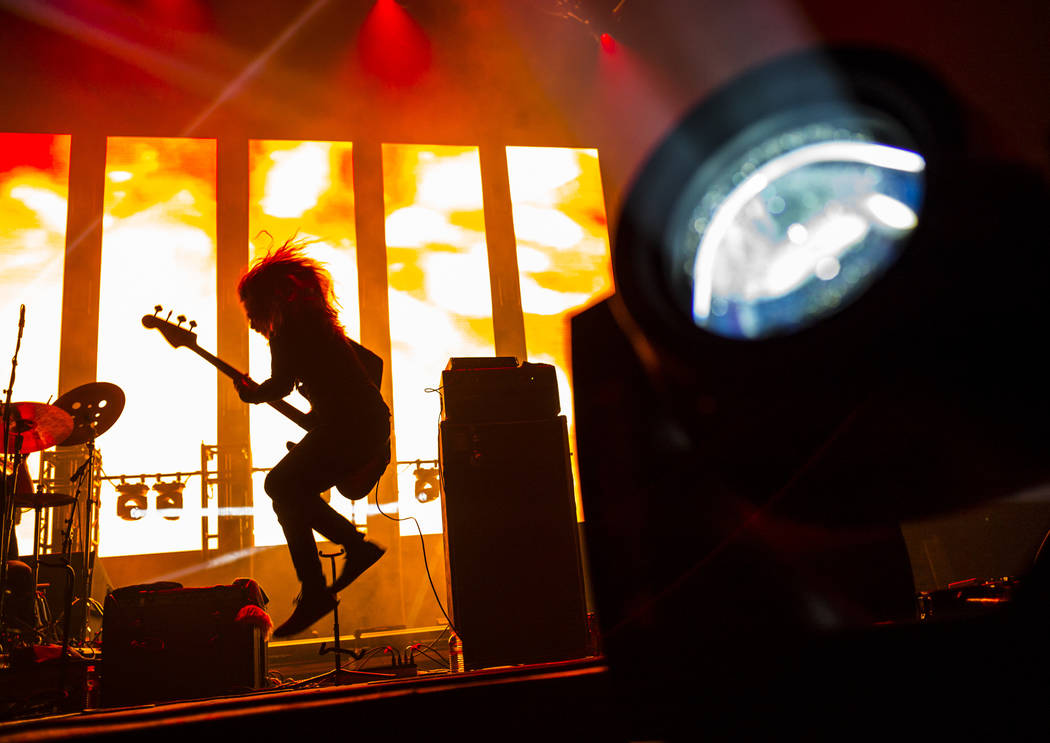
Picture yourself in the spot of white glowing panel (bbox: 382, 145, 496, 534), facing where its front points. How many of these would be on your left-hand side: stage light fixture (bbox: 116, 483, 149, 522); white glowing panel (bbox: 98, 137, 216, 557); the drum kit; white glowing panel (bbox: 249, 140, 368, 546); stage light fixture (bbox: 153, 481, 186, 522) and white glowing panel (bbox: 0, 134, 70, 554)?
0

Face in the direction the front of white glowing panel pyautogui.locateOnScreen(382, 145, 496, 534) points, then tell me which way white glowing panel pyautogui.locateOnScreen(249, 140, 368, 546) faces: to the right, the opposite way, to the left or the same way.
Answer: the same way

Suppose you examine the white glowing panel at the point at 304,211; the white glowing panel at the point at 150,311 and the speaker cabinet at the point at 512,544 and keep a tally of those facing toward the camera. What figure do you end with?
3

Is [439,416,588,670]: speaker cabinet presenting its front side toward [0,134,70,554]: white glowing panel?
no

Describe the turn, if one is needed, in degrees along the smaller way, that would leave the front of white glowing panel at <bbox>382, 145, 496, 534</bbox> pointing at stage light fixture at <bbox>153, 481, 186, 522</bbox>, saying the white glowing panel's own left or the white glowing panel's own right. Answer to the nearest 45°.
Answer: approximately 90° to the white glowing panel's own right

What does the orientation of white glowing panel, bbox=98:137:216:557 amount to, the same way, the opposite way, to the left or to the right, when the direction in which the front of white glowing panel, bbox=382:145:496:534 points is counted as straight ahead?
the same way

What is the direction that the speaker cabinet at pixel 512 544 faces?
toward the camera

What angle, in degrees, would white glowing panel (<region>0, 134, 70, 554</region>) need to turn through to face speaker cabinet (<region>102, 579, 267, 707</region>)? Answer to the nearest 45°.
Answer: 0° — it already faces it

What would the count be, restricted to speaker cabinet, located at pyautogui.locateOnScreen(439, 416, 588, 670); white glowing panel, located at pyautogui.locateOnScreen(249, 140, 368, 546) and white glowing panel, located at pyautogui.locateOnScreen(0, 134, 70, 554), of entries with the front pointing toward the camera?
3

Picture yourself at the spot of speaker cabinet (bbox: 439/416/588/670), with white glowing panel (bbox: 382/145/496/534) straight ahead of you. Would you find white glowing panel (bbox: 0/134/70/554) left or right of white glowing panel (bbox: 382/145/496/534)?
left

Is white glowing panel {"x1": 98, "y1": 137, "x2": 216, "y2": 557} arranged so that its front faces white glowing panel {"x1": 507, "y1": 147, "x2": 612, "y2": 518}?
no

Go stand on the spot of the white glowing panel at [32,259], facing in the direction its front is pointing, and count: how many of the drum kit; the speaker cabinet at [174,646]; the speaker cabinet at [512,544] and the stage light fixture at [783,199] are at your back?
0

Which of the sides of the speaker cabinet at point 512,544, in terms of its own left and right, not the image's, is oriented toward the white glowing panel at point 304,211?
back

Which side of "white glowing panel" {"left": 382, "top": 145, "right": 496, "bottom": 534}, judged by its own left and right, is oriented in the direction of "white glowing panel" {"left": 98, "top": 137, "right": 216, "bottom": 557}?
right

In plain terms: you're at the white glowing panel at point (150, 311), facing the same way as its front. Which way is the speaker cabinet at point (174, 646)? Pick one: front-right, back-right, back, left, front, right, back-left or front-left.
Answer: front

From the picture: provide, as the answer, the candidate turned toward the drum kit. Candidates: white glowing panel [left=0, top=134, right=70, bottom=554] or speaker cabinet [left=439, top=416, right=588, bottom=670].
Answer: the white glowing panel

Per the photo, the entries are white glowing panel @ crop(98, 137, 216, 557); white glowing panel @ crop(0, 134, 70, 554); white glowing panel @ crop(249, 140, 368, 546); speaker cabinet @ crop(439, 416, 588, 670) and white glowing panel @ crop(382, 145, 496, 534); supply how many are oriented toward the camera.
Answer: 5

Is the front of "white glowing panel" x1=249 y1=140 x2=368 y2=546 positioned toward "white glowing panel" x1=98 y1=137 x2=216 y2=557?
no

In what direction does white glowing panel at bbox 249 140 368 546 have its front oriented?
toward the camera
